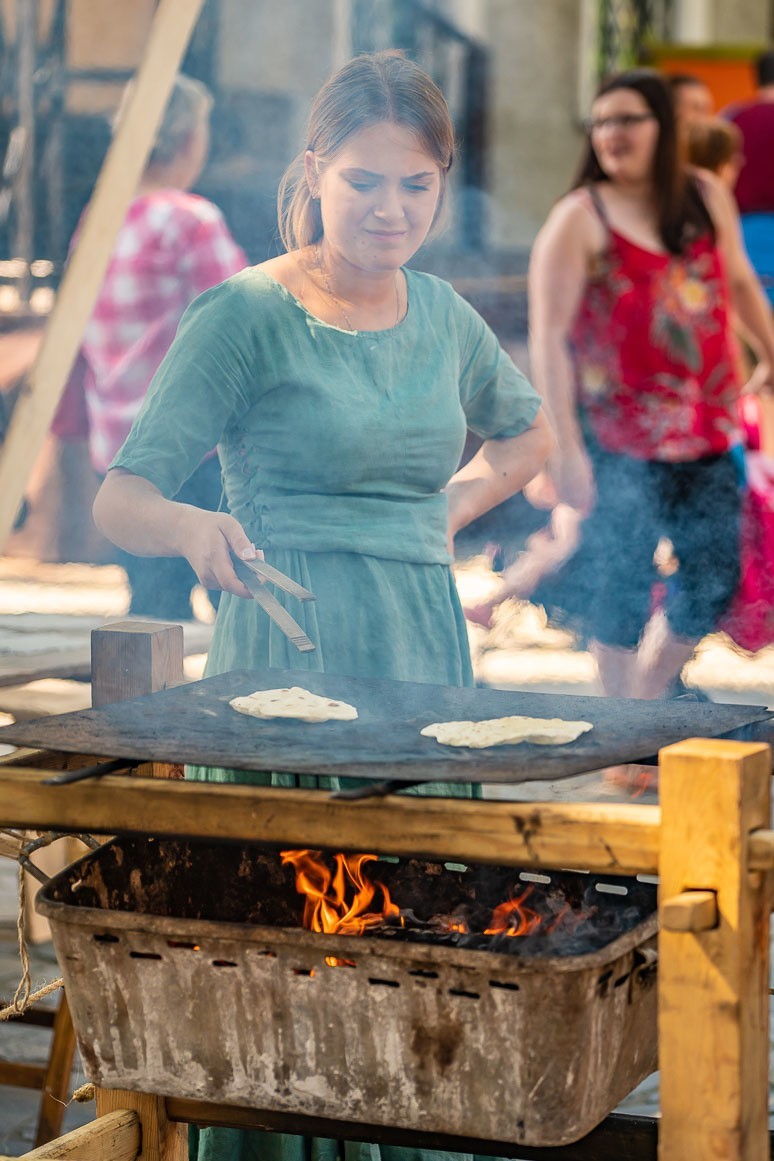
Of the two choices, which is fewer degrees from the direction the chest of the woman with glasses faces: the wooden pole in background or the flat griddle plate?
the flat griddle plate

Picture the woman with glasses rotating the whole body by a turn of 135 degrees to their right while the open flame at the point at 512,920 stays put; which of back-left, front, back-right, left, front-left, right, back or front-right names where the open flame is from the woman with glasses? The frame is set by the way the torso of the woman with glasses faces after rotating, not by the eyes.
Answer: back-left

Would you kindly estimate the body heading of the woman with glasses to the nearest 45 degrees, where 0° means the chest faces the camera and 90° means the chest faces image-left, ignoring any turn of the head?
approximately 0°

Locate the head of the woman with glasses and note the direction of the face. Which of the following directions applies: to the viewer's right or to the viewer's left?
to the viewer's left

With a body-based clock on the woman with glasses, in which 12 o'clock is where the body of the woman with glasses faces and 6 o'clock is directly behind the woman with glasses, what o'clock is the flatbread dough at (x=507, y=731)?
The flatbread dough is roughly at 12 o'clock from the woman with glasses.
